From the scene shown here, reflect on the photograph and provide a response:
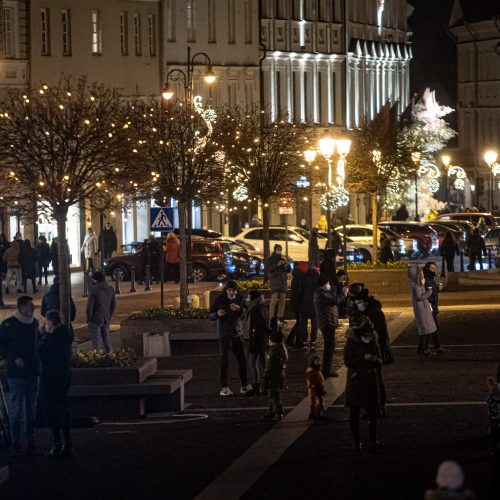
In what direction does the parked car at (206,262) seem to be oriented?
to the viewer's left

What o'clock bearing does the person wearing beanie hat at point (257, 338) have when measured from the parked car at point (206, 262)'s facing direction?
The person wearing beanie hat is roughly at 9 o'clock from the parked car.

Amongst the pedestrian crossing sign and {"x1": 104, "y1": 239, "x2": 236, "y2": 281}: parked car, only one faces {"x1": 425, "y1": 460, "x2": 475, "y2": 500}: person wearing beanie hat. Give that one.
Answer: the pedestrian crossing sign

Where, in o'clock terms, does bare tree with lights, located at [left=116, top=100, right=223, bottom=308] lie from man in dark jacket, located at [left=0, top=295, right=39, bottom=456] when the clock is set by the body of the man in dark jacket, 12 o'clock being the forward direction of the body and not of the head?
The bare tree with lights is roughly at 8 o'clock from the man in dark jacket.

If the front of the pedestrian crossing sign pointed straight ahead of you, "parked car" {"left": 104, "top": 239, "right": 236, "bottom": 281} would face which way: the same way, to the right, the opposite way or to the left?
to the right

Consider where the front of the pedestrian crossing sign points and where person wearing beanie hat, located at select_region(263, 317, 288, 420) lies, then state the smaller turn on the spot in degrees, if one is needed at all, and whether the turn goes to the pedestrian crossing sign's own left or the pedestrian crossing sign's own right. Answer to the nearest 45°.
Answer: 0° — it already faces them

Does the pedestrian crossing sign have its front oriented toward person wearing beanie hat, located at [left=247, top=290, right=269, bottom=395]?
yes
